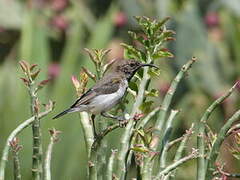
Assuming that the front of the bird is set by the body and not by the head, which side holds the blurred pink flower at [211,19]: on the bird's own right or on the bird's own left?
on the bird's own left

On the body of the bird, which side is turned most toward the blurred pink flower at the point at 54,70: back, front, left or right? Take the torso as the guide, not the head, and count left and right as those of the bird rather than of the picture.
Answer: left

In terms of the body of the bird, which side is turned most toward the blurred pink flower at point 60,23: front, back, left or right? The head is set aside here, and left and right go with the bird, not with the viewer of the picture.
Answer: left

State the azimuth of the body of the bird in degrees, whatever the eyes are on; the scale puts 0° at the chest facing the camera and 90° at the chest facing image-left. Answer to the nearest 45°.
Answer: approximately 270°

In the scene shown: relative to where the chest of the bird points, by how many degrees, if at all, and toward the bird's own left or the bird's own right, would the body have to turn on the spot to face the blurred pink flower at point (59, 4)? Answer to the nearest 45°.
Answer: approximately 90° to the bird's own left
